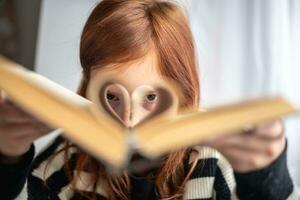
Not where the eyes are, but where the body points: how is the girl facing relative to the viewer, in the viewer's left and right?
facing the viewer

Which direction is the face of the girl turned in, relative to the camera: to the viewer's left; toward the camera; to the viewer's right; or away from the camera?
toward the camera
